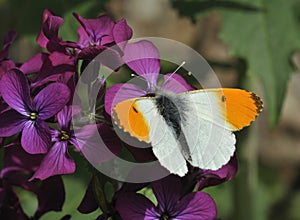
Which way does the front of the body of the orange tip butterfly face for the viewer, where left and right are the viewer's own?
facing away from the viewer and to the left of the viewer
